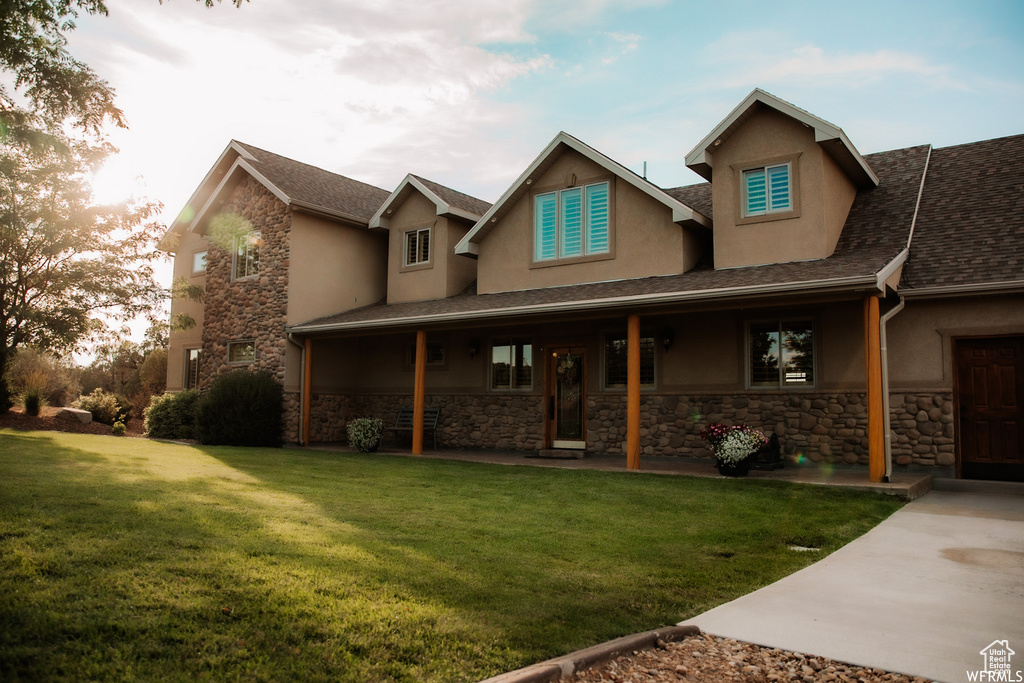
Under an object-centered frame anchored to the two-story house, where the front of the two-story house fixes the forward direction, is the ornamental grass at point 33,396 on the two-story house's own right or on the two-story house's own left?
on the two-story house's own right

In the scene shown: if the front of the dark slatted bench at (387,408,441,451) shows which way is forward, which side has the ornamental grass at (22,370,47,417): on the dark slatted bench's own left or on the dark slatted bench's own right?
on the dark slatted bench's own right

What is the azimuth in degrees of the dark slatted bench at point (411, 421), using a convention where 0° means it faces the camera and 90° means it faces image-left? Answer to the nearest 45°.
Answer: approximately 45°

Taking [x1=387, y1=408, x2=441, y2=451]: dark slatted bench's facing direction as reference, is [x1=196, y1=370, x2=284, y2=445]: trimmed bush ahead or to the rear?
ahead

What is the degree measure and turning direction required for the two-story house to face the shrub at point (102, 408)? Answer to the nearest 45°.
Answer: approximately 45° to its right

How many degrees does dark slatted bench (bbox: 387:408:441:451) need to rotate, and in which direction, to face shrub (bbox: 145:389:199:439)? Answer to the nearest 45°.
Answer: approximately 90° to its right

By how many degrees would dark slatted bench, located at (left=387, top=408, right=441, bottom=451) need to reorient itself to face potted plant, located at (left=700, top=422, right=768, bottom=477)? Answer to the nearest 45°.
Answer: approximately 90° to its left

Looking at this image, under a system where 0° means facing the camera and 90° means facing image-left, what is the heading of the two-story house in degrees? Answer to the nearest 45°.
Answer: approximately 45°

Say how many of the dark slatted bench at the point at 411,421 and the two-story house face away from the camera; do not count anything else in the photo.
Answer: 0

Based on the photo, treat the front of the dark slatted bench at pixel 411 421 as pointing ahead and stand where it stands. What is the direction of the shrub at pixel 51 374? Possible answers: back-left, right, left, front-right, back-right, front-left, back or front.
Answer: right

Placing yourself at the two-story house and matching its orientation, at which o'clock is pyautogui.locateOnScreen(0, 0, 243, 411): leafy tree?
The leafy tree is roughly at 2 o'clock from the two-story house.
